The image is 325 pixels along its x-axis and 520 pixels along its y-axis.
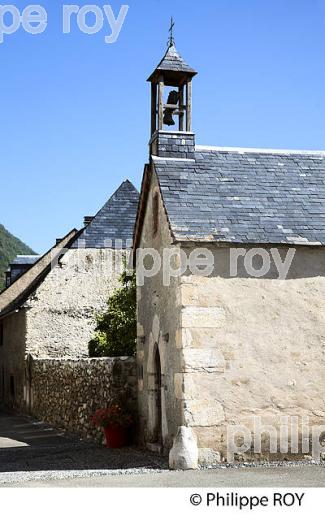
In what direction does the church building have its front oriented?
to the viewer's left

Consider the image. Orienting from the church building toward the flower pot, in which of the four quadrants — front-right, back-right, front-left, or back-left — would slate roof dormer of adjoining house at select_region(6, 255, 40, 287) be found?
front-right

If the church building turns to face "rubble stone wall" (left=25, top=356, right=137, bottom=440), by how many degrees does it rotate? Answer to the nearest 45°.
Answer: approximately 45° to its right

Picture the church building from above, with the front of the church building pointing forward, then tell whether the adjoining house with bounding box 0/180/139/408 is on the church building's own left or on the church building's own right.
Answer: on the church building's own right

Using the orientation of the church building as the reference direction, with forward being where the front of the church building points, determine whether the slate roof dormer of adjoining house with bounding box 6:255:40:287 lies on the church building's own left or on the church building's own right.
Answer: on the church building's own right
